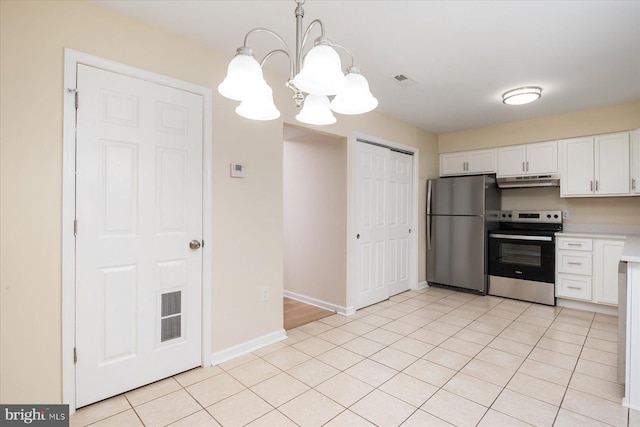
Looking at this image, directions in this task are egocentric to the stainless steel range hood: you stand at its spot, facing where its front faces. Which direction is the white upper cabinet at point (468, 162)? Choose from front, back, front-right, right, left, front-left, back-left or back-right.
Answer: right

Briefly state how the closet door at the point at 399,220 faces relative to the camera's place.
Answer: facing the viewer and to the right of the viewer

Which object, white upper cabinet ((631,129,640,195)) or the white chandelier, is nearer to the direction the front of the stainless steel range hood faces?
the white chandelier

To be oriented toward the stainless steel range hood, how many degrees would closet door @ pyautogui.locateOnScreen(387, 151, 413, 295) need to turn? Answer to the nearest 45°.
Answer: approximately 45° to its left

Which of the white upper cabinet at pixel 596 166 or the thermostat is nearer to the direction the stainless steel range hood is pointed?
the thermostat

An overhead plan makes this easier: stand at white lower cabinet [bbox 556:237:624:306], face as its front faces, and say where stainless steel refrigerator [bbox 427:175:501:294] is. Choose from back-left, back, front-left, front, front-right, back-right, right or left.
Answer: right

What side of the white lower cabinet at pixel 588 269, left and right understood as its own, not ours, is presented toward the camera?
front

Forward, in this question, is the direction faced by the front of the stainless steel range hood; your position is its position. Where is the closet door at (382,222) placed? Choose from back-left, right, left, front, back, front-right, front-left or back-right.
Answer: front-right

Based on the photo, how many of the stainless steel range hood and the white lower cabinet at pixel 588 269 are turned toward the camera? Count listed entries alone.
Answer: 2

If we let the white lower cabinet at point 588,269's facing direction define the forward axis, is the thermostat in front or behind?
in front

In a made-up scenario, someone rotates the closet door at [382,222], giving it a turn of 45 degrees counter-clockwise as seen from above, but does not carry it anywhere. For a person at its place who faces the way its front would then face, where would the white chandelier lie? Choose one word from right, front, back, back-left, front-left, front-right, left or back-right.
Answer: right
